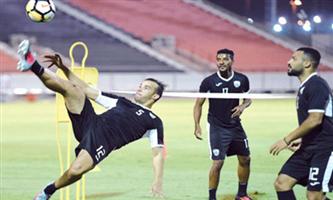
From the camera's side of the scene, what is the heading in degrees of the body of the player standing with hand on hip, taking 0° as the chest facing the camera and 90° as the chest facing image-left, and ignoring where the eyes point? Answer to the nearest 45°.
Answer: approximately 0°

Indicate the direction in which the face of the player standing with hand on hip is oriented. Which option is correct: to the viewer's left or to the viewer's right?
to the viewer's left

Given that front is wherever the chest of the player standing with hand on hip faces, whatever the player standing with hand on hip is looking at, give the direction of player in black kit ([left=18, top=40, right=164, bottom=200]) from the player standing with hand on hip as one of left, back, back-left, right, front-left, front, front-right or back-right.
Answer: front-right

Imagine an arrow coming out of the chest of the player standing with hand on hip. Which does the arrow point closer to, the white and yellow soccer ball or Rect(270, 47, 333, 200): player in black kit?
the player in black kit

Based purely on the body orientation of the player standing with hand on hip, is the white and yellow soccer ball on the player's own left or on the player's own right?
on the player's own right

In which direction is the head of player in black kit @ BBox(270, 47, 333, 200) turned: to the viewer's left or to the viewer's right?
to the viewer's left
